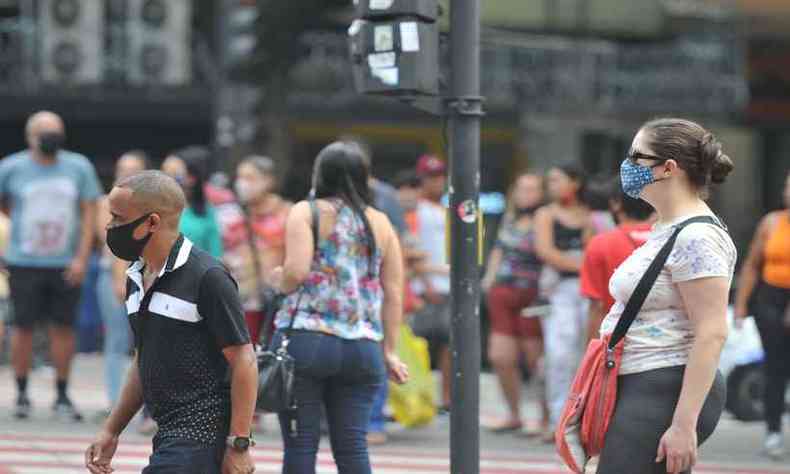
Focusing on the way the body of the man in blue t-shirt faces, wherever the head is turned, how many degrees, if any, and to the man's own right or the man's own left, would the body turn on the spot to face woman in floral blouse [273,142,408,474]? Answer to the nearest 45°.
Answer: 0° — they already face them

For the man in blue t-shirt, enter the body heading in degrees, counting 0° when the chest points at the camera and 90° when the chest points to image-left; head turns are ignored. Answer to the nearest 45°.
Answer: approximately 0°

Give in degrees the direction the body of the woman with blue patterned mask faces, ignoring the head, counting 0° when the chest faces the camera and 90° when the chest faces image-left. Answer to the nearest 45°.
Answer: approximately 90°

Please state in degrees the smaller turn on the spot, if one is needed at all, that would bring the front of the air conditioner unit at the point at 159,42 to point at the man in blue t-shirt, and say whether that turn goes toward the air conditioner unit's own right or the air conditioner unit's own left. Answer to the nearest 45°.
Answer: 0° — it already faces them

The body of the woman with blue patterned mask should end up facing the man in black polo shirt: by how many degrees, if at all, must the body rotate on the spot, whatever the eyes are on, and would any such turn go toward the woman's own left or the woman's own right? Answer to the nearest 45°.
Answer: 0° — they already face them

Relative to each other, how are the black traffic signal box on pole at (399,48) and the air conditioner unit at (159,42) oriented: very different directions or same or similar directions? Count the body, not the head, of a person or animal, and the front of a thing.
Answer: very different directions

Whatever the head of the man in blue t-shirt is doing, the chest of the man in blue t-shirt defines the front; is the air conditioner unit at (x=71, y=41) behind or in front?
behind

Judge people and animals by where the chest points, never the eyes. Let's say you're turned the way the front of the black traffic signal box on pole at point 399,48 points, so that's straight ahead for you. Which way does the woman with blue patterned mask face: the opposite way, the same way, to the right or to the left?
to the left

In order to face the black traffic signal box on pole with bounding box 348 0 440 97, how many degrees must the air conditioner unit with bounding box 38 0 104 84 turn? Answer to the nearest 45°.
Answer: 0° — it already faces it

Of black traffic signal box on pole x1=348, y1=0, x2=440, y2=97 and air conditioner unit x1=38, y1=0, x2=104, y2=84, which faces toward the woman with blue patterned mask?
the air conditioner unit

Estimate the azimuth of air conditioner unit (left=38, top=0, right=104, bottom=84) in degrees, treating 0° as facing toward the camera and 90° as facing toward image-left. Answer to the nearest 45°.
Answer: approximately 0°

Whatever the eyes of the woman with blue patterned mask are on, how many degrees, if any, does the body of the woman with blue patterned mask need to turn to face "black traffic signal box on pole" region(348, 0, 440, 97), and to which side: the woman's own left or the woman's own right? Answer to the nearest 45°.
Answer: approximately 45° to the woman's own right

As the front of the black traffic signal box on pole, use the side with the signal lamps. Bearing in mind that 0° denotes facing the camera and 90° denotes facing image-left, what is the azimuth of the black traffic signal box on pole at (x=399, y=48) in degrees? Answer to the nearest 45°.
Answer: approximately 180°
